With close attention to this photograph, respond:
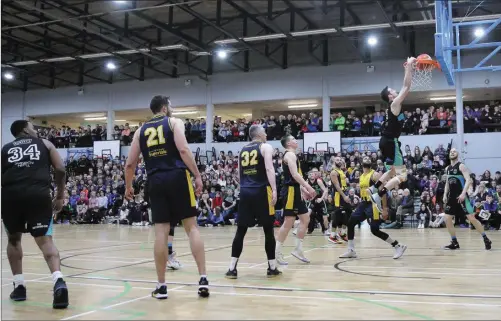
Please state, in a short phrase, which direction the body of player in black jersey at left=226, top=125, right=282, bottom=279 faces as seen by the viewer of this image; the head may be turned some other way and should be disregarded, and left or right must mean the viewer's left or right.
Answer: facing away from the viewer and to the right of the viewer

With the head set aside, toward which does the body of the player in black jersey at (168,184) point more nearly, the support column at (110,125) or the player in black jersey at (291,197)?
the player in black jersey

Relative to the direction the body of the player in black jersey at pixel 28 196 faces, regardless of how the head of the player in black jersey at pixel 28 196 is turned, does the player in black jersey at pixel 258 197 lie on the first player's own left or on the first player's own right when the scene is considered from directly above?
on the first player's own right

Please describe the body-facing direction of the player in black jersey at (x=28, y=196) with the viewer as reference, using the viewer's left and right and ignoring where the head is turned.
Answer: facing away from the viewer

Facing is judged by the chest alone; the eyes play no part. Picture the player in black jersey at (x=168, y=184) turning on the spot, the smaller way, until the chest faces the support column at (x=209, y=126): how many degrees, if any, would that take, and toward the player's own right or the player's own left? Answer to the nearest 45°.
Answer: approximately 45° to the player's own left

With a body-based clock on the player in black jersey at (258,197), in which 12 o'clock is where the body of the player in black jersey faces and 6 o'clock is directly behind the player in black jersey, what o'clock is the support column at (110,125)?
The support column is roughly at 10 o'clock from the player in black jersey.

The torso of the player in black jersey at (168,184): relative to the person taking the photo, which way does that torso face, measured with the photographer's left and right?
facing away from the viewer and to the right of the viewer

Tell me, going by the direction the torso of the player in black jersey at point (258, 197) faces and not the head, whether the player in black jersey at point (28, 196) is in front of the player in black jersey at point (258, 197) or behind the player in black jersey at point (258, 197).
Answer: behind

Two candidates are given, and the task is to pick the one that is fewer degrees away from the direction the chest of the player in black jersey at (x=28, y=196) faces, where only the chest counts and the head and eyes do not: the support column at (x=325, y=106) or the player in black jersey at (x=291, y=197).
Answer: the support column

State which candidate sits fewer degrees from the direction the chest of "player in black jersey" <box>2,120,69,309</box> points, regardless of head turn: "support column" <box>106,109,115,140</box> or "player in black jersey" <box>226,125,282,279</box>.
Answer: the support column
